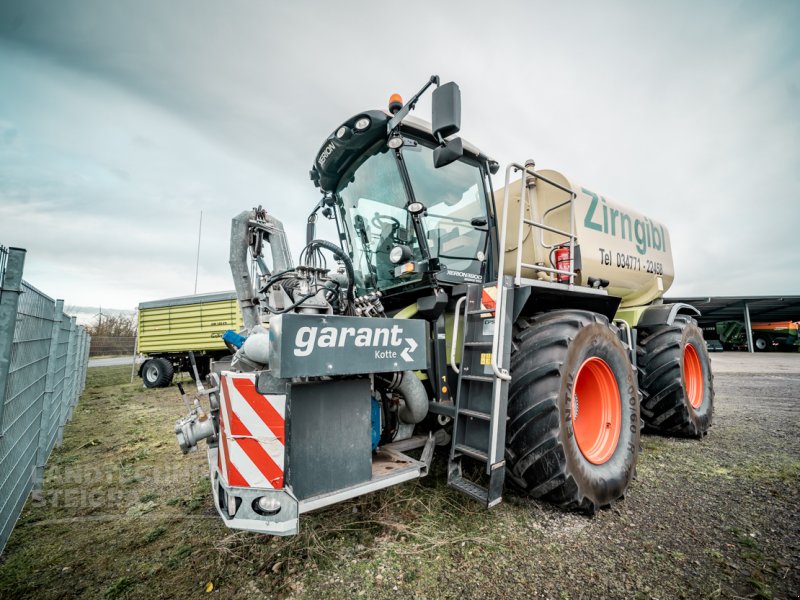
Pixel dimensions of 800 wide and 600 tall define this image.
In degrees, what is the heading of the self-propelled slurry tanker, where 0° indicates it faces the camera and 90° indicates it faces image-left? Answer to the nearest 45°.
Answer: approximately 45°
